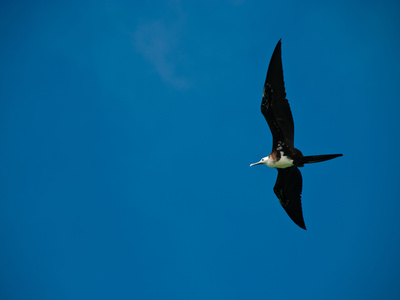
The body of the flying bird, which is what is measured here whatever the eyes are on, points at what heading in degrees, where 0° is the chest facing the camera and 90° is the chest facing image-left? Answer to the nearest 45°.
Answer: approximately 90°
